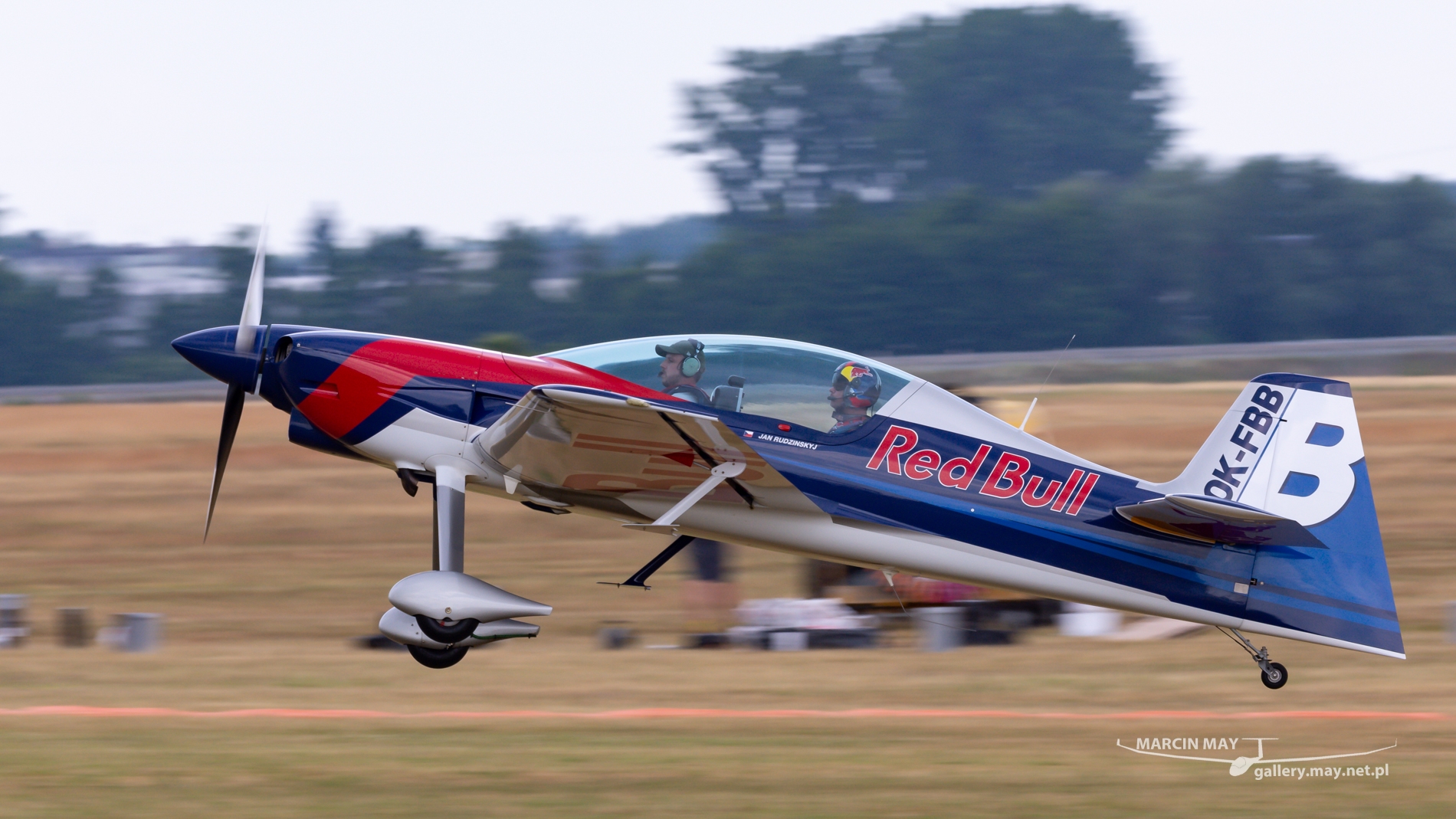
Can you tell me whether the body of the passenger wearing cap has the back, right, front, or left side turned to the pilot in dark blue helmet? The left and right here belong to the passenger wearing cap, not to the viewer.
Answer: back

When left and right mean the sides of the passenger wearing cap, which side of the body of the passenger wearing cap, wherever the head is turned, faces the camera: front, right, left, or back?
left

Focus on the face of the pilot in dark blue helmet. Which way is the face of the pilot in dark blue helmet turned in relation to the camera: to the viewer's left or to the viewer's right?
to the viewer's left

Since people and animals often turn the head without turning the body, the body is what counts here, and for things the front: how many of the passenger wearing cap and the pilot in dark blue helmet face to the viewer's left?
2

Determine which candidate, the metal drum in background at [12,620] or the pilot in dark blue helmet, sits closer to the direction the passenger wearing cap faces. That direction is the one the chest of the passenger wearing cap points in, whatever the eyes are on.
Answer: the metal drum in background

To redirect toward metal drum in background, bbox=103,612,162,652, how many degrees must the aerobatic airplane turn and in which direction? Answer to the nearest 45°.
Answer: approximately 45° to its right

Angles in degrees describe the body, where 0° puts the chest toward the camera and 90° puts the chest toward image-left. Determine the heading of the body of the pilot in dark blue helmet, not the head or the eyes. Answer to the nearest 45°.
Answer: approximately 90°

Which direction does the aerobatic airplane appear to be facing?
to the viewer's left

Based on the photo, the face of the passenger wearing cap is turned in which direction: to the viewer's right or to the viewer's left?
to the viewer's left

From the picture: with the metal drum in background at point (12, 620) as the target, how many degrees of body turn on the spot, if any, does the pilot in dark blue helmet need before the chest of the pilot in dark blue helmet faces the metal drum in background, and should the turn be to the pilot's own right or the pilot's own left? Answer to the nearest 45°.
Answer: approximately 45° to the pilot's own right
